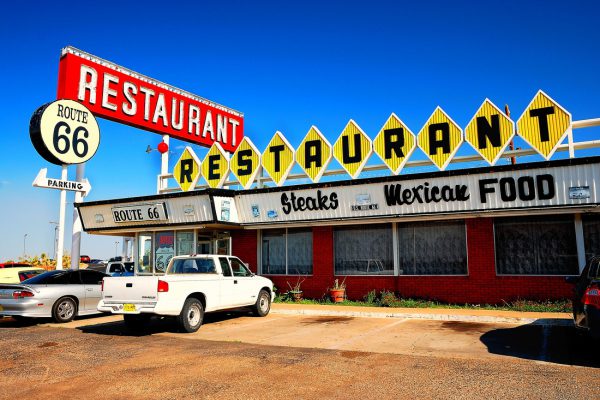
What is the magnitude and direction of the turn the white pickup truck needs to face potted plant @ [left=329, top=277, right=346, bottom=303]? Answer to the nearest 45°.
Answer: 0° — it already faces it

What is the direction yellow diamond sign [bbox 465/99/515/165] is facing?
toward the camera

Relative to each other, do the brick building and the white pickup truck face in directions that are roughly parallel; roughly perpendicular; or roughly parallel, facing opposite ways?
roughly parallel, facing opposite ways

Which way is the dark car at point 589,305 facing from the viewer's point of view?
away from the camera

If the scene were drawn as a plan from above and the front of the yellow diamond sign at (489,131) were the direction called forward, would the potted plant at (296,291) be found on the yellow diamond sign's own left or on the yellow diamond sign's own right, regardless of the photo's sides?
on the yellow diamond sign's own right

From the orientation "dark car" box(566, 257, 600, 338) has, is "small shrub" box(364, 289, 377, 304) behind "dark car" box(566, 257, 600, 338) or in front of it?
in front

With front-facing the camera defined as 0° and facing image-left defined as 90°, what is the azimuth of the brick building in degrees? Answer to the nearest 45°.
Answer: approximately 45°

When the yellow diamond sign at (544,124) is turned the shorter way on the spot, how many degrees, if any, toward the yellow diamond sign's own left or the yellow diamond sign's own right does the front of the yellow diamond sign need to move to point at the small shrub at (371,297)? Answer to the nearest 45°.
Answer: approximately 90° to the yellow diamond sign's own right

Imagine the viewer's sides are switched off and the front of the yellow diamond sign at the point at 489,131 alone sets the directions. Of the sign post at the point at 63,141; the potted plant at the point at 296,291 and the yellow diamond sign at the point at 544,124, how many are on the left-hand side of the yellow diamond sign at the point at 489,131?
1

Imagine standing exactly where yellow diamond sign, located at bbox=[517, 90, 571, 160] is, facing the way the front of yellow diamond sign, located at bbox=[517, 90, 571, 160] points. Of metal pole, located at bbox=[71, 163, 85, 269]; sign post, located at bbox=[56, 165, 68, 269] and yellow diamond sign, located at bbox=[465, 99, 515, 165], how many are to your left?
0

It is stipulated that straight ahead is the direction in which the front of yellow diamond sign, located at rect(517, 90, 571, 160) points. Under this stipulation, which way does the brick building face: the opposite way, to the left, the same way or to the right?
the same way

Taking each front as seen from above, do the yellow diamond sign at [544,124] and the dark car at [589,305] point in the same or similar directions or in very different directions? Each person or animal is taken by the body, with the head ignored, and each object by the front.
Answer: very different directions

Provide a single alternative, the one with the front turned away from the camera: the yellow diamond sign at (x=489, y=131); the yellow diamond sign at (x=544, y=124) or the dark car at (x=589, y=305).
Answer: the dark car

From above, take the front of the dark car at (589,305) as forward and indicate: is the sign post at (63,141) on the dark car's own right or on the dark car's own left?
on the dark car's own left

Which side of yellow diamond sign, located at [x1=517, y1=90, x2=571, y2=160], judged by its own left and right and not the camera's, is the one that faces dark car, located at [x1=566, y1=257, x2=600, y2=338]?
front

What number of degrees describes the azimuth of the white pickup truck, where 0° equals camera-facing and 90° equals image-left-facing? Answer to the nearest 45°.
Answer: approximately 225°

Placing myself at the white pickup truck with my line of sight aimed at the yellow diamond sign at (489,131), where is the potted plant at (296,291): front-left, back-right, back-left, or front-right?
front-left
